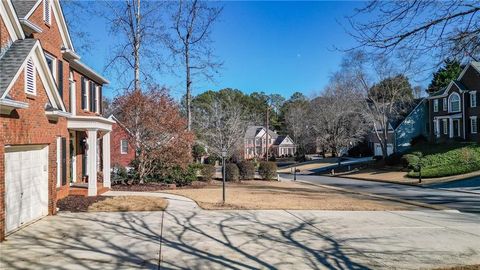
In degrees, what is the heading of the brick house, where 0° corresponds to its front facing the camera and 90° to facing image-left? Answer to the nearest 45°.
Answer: approximately 315°
